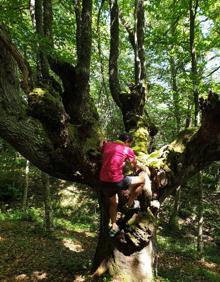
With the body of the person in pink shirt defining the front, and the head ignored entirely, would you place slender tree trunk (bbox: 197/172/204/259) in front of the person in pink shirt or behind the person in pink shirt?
in front

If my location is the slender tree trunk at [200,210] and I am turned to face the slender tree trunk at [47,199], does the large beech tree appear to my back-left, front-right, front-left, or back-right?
front-left

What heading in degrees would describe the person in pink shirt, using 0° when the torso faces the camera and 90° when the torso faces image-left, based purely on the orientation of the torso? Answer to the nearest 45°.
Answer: approximately 225°

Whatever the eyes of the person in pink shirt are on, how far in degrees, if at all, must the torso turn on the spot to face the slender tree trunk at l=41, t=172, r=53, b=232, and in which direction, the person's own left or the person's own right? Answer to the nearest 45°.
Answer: approximately 90° to the person's own left

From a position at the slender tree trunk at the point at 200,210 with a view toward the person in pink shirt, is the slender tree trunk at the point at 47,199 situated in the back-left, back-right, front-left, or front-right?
front-right
